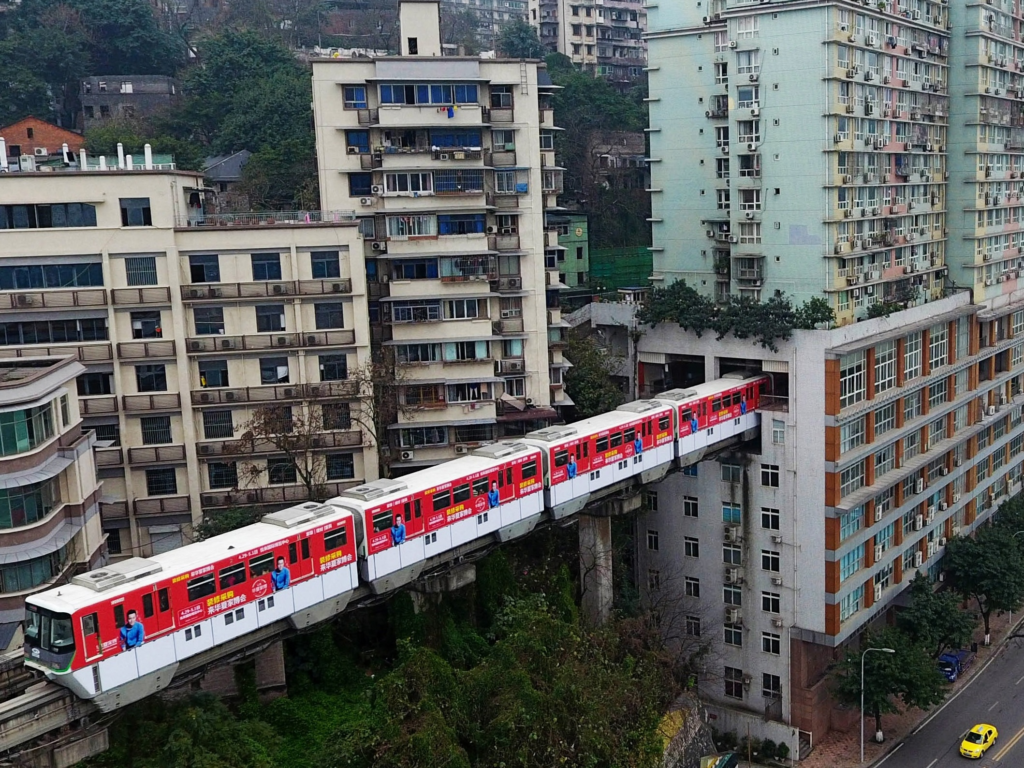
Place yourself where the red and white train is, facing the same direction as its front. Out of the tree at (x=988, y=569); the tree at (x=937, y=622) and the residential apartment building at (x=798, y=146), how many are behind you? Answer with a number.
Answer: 3

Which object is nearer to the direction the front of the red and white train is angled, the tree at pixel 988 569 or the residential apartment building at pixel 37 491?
the residential apartment building

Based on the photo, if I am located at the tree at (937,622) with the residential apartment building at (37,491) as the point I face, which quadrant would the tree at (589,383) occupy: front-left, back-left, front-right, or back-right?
front-right

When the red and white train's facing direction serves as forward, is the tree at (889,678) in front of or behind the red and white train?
behind

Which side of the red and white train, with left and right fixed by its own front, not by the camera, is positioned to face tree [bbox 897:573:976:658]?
back

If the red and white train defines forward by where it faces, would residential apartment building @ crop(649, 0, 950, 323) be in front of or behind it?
behind

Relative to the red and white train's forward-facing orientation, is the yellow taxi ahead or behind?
behind

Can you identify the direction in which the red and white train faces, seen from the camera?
facing the viewer and to the left of the viewer

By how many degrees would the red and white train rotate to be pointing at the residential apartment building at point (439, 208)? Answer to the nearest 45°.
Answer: approximately 135° to its right
